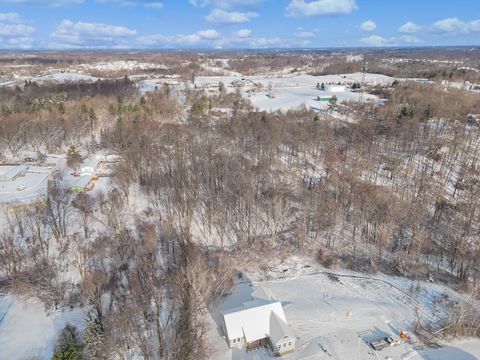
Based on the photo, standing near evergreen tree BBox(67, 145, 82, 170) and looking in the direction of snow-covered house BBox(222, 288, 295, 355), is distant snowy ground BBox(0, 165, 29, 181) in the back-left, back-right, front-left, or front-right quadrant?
back-right

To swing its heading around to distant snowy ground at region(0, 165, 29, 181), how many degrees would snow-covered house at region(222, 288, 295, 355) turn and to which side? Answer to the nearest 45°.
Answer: approximately 135° to its right

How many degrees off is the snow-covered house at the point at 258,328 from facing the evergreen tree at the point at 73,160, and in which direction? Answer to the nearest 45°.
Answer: approximately 135° to its right

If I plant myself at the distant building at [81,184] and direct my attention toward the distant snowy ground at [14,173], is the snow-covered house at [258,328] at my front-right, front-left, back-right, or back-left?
back-left

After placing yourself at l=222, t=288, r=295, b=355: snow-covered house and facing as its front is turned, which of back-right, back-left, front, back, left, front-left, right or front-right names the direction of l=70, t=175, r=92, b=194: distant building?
back-right

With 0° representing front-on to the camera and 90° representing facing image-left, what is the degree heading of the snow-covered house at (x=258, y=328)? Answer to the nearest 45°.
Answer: approximately 0°
